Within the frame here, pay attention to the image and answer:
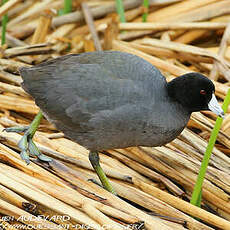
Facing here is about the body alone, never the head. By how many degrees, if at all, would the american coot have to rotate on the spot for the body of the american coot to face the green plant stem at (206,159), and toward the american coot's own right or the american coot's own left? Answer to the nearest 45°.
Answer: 0° — it already faces it

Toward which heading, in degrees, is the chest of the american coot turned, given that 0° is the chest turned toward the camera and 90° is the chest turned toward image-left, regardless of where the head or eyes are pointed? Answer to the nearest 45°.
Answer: approximately 270°
